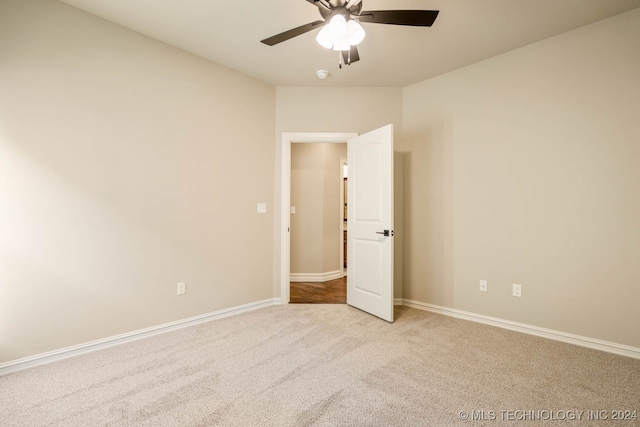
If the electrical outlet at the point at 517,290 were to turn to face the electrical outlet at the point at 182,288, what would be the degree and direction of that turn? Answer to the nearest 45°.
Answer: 0° — it already faces it

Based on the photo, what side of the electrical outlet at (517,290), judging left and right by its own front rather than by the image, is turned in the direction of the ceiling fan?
front

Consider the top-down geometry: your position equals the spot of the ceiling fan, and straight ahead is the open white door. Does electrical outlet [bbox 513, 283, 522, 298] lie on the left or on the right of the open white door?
right

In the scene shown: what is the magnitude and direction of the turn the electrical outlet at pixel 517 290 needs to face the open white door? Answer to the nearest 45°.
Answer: approximately 45° to its right

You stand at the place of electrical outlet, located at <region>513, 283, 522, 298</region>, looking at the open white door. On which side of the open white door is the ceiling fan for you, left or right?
left

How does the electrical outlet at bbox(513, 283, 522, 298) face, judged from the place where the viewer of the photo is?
facing the viewer and to the left of the viewer

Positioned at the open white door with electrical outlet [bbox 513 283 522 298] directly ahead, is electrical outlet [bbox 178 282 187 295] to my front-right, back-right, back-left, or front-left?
back-right
